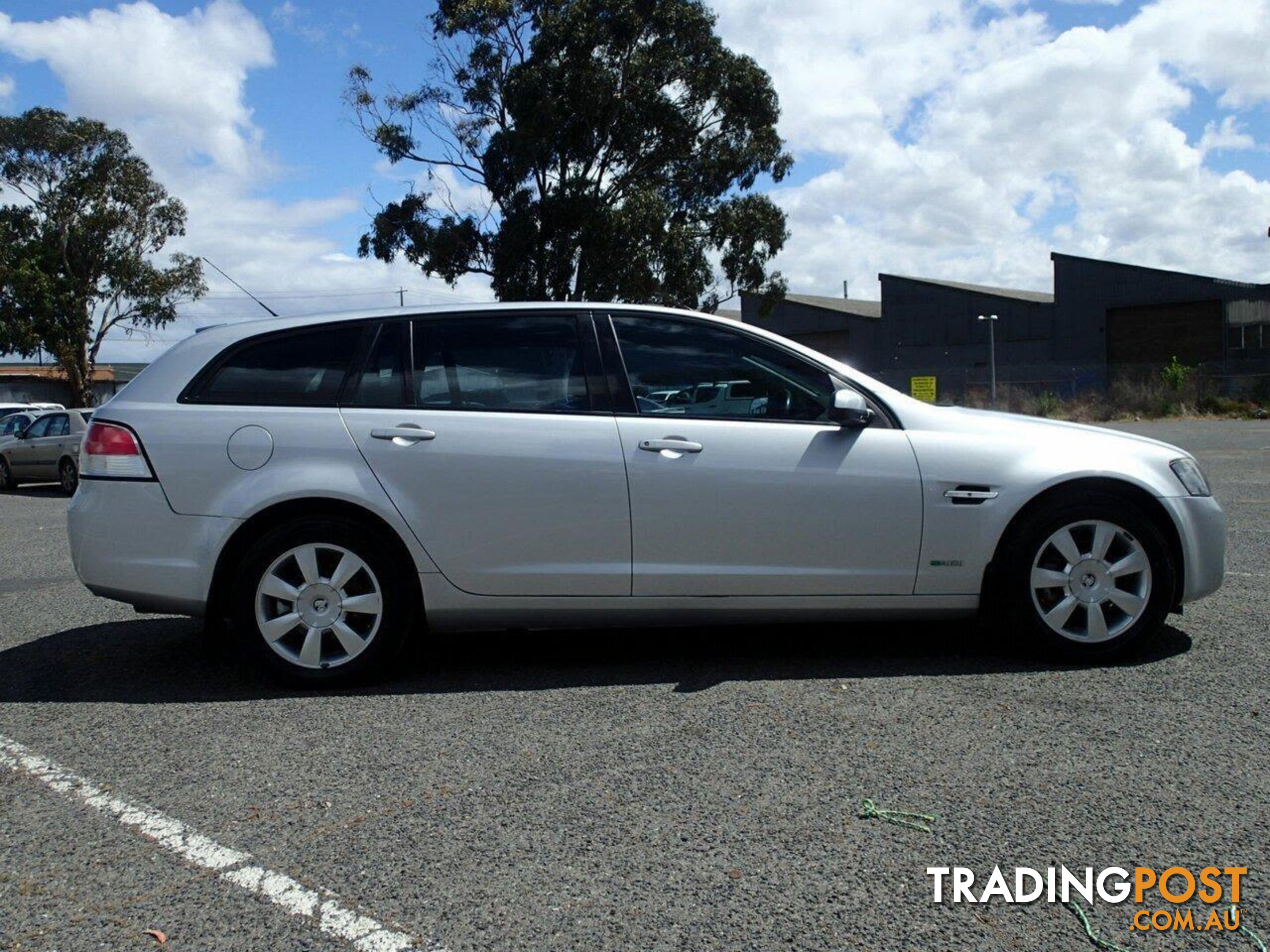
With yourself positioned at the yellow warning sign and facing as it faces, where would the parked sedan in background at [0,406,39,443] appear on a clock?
The parked sedan in background is roughly at 2 o'clock from the yellow warning sign.

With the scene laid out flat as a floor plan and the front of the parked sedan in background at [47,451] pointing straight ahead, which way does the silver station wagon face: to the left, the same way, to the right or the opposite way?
the opposite way

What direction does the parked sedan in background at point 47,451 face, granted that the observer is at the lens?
facing away from the viewer and to the left of the viewer

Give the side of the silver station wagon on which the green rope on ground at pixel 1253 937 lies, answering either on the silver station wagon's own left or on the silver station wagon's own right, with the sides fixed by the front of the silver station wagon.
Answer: on the silver station wagon's own right

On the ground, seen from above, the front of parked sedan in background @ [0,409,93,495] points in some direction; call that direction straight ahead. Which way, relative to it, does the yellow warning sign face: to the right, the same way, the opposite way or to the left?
to the left

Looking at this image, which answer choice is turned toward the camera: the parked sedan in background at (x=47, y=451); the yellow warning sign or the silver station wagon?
the yellow warning sign

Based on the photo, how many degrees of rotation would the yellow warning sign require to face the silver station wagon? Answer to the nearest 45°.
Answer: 0° — it already faces it

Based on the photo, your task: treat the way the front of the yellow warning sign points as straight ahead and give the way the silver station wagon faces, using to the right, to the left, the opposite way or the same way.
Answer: to the left

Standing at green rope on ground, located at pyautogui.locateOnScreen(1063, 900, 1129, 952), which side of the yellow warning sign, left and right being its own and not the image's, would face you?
front

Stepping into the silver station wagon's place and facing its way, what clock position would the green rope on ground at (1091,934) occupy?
The green rope on ground is roughly at 2 o'clock from the silver station wagon.

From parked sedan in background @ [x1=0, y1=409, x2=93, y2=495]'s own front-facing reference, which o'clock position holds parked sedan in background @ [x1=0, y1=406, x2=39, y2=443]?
parked sedan in background @ [x1=0, y1=406, x2=39, y2=443] is roughly at 1 o'clock from parked sedan in background @ [x1=0, y1=409, x2=93, y2=495].

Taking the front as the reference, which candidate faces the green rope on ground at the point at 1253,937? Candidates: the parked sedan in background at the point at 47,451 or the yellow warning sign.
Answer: the yellow warning sign

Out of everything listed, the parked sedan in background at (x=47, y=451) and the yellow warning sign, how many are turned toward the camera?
1

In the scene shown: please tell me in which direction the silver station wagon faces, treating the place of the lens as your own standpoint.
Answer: facing to the right of the viewer

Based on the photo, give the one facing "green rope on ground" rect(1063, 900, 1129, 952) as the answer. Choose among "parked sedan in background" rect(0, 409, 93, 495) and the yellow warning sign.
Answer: the yellow warning sign

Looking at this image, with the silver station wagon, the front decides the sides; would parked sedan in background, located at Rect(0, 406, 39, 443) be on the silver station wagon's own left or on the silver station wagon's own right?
on the silver station wagon's own left

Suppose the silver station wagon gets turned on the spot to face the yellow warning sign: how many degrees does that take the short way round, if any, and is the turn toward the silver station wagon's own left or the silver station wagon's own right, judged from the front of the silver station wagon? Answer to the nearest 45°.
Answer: approximately 90° to the silver station wagon's own left

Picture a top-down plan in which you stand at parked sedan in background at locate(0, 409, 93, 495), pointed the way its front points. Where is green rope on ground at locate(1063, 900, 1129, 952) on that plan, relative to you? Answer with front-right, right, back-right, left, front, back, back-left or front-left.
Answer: back-left

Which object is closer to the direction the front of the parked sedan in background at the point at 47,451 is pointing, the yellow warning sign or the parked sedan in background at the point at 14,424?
the parked sedan in background

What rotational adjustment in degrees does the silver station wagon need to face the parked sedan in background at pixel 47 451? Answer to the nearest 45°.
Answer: approximately 135° to its left

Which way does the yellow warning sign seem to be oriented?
toward the camera

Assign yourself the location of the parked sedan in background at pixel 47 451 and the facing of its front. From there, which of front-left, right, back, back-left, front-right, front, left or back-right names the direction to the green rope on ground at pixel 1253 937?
back-left
